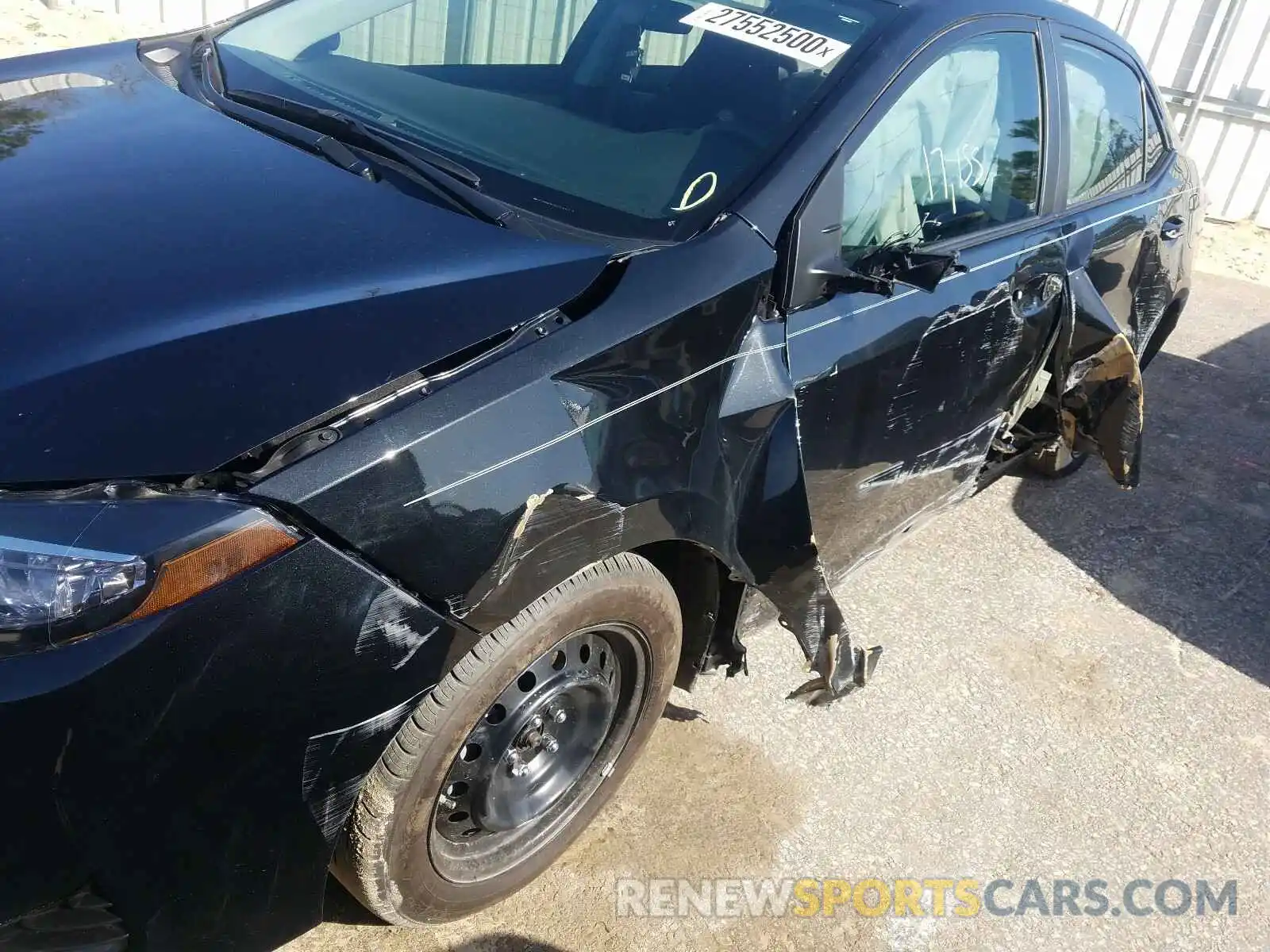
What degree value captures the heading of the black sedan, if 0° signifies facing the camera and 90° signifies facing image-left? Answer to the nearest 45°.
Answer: approximately 45°
